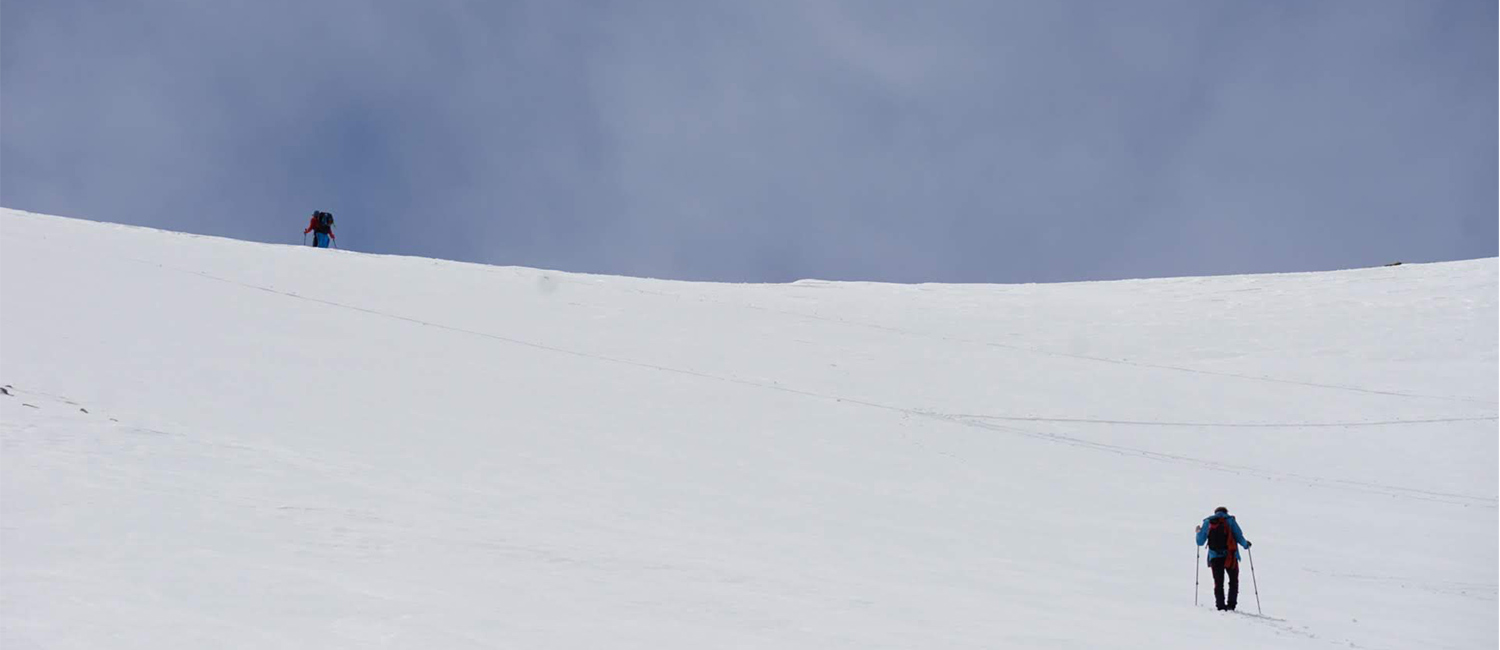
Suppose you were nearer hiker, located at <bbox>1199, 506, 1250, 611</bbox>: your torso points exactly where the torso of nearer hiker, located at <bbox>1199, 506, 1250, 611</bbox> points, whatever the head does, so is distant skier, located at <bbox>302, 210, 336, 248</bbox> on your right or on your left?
on your left

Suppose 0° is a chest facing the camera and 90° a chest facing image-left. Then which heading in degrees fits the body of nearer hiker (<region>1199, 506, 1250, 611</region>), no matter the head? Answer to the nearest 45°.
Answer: approximately 180°
